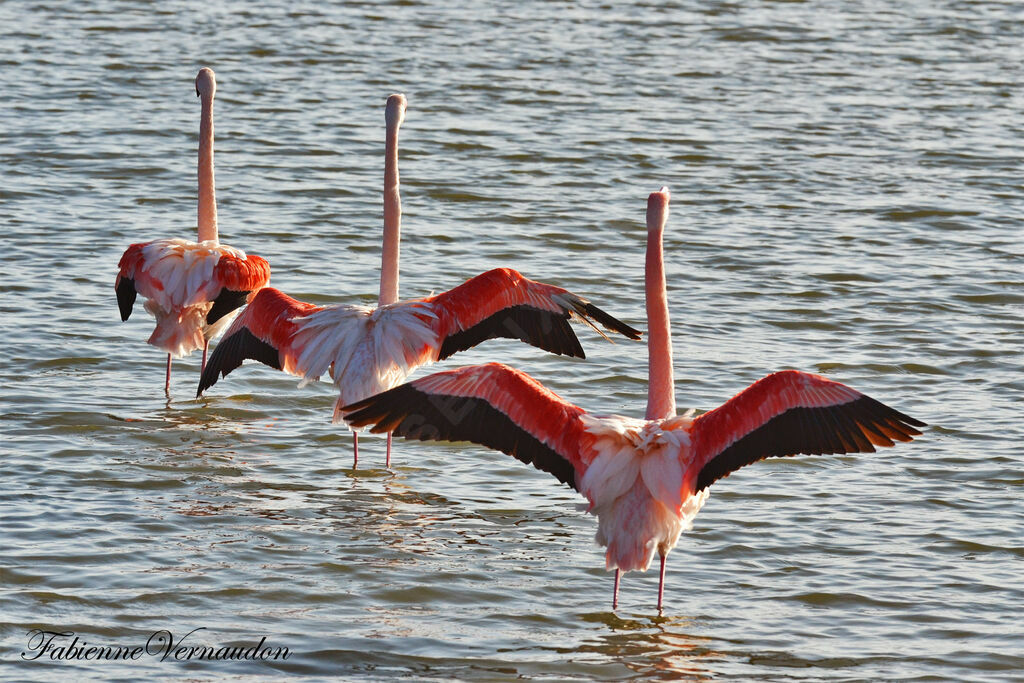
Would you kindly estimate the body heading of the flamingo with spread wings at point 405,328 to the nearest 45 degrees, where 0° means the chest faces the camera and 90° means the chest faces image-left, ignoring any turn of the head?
approximately 180°

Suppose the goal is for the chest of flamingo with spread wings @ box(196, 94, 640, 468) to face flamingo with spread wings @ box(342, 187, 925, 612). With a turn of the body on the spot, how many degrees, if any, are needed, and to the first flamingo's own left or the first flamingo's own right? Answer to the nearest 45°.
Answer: approximately 135° to the first flamingo's own right

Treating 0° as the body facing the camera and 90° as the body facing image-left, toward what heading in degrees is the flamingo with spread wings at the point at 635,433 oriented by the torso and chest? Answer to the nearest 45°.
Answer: approximately 180°

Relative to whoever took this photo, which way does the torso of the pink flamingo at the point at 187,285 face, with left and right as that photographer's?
facing away from the viewer

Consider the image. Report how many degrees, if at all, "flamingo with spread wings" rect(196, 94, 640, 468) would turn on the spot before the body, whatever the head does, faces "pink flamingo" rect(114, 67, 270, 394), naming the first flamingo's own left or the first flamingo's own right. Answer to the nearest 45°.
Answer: approximately 45° to the first flamingo's own left

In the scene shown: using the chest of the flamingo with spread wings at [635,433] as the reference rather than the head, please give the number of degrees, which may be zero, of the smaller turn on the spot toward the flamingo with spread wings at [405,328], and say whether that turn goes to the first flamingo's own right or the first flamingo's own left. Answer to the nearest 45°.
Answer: approximately 45° to the first flamingo's own left

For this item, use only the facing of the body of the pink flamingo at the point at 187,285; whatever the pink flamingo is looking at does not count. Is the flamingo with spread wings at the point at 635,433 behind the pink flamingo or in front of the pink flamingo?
behind

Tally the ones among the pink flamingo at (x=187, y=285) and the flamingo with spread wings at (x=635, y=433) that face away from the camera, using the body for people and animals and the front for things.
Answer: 2

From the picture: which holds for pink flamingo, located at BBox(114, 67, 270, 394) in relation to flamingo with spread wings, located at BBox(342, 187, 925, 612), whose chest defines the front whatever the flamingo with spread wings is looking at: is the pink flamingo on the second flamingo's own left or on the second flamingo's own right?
on the second flamingo's own left

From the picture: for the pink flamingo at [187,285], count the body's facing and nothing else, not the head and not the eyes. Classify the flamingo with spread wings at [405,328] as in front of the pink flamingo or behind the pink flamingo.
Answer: behind
